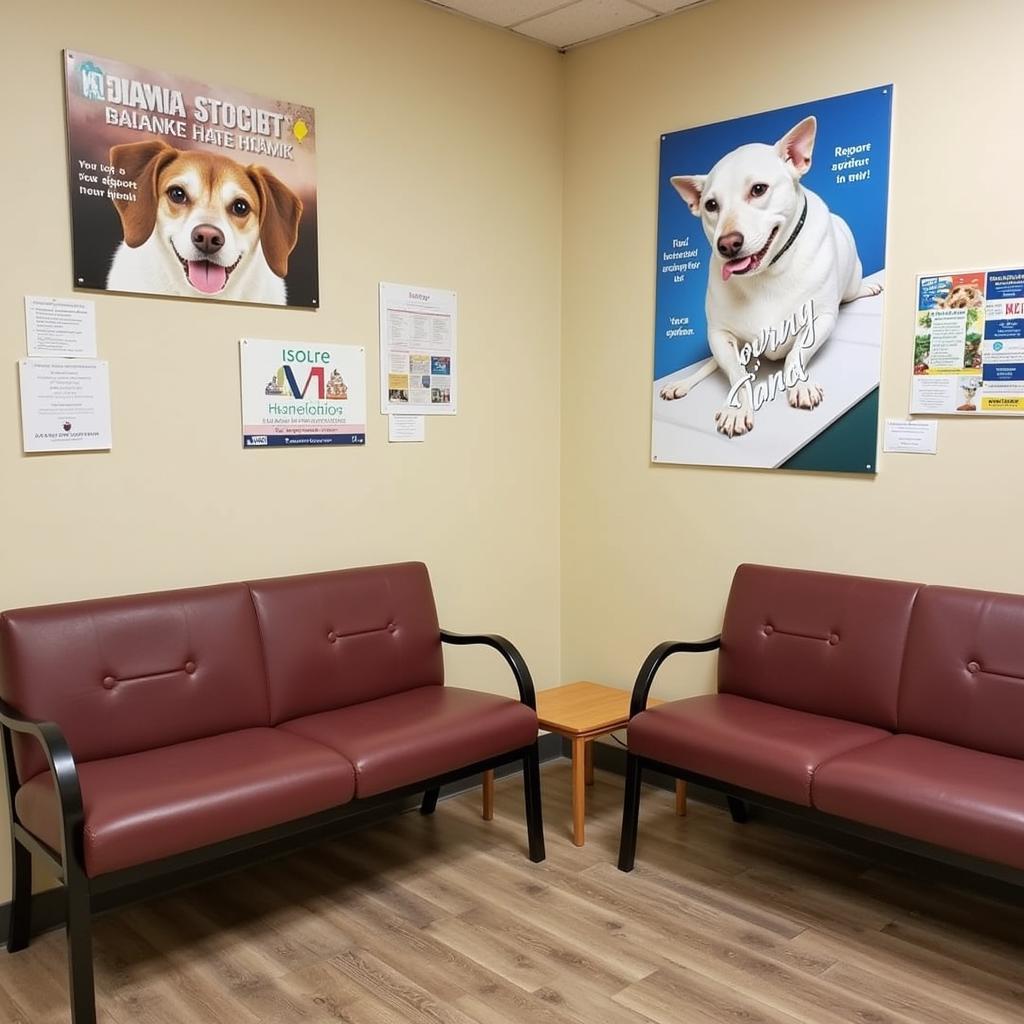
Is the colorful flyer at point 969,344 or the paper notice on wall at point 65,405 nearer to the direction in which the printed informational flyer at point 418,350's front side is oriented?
the colorful flyer

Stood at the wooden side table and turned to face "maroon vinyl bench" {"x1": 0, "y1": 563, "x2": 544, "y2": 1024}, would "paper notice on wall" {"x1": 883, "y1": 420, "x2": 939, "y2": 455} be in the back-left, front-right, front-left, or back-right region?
back-left

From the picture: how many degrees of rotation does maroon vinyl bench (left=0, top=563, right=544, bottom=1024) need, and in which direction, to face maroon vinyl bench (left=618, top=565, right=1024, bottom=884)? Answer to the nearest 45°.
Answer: approximately 45° to its left

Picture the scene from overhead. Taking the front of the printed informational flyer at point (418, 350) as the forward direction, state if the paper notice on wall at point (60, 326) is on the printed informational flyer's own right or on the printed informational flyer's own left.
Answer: on the printed informational flyer's own right

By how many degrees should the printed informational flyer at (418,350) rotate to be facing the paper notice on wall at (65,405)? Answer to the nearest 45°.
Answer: approximately 90° to its right
